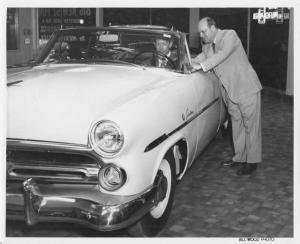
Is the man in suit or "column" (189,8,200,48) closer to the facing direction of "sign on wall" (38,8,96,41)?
the man in suit

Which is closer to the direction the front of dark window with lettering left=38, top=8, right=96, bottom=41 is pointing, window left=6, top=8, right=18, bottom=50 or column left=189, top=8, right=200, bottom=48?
the window

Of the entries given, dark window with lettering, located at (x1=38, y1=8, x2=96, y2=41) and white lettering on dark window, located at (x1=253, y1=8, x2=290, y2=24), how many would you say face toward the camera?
2

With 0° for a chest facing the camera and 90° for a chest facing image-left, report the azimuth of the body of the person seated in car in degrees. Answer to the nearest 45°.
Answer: approximately 45°
